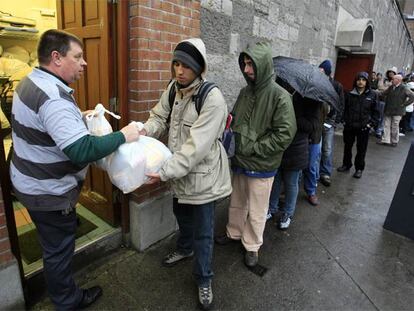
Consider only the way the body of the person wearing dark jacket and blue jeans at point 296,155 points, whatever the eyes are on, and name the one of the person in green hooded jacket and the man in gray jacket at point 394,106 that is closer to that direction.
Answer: the person in green hooded jacket

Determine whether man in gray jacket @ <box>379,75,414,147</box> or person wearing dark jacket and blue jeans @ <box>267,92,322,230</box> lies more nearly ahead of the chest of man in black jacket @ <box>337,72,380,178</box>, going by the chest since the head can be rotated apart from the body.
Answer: the person wearing dark jacket and blue jeans

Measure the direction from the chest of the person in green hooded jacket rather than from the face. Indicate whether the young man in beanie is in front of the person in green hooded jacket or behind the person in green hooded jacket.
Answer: in front

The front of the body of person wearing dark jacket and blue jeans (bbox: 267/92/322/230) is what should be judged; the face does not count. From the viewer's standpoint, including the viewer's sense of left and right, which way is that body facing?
facing the viewer and to the left of the viewer

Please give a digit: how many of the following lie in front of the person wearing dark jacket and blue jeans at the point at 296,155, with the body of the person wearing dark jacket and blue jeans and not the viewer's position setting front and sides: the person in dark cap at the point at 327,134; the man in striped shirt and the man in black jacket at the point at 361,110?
1

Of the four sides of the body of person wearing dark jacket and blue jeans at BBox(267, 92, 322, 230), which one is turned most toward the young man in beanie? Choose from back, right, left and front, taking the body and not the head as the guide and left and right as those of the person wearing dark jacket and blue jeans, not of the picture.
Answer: front

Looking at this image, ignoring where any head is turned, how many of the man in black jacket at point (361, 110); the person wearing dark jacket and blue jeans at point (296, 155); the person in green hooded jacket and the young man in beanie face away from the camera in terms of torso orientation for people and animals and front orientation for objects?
0

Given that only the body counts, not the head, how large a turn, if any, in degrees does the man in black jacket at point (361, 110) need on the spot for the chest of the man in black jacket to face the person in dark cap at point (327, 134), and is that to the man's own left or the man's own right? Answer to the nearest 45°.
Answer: approximately 45° to the man's own right

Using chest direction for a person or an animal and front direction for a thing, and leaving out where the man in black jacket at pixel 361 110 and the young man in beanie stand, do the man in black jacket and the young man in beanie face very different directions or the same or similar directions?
same or similar directions

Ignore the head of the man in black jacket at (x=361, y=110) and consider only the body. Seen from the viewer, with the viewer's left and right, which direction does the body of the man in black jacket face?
facing the viewer

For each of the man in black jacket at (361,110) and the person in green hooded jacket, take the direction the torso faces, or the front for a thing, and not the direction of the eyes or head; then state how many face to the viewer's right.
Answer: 0

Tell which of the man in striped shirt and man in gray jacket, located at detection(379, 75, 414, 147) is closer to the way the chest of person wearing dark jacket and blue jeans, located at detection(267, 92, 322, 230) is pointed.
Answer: the man in striped shirt

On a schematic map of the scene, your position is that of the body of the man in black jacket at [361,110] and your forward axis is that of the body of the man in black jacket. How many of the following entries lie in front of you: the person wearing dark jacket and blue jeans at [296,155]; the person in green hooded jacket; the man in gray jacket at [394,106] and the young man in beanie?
3

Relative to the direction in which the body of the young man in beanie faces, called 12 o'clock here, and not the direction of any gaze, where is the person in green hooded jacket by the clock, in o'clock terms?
The person in green hooded jacket is roughly at 6 o'clock from the young man in beanie.

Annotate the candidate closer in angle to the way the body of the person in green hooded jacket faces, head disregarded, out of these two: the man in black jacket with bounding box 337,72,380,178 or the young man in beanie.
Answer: the young man in beanie

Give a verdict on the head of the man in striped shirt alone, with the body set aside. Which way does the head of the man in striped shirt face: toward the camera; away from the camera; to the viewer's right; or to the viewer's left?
to the viewer's right

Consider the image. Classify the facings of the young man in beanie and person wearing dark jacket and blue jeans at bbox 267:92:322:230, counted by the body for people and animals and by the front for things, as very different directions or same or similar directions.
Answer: same or similar directions

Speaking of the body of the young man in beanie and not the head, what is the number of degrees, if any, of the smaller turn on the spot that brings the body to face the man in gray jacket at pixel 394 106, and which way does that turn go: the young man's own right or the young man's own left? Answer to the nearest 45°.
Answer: approximately 180°

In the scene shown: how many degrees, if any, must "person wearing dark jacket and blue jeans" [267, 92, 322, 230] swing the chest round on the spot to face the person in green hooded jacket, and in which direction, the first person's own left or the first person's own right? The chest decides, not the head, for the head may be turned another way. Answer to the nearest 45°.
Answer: approximately 45° to the first person's own left

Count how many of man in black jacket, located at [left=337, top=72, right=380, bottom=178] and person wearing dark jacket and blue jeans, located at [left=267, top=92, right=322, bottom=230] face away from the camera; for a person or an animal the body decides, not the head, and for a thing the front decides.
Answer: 0
